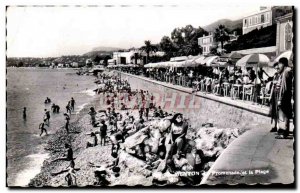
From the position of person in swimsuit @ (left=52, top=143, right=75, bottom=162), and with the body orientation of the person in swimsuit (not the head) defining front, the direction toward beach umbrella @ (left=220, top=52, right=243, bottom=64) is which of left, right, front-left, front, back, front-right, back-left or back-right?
back

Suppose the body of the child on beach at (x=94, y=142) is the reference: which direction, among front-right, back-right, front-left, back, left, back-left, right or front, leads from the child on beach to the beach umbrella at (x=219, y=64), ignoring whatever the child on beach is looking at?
back

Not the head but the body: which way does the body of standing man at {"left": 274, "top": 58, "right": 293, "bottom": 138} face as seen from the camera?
to the viewer's left

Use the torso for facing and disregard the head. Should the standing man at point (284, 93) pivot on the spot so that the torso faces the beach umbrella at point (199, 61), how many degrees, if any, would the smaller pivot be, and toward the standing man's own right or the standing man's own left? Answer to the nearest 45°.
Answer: approximately 90° to the standing man's own right

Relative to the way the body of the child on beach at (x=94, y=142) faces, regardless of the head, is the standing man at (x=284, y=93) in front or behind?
behind
